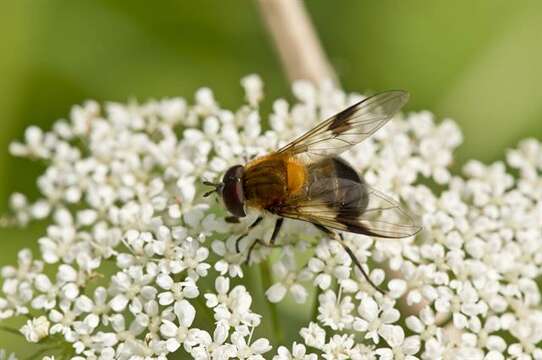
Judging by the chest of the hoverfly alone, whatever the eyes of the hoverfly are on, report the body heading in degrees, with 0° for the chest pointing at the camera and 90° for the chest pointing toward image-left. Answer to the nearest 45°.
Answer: approximately 90°

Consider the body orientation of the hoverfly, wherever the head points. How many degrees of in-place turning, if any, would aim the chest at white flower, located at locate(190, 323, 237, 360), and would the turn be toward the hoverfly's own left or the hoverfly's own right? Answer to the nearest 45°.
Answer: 0° — it already faces it

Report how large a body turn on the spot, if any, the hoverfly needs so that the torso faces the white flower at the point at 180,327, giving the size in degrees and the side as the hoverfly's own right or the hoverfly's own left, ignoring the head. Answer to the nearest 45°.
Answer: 0° — it already faces it

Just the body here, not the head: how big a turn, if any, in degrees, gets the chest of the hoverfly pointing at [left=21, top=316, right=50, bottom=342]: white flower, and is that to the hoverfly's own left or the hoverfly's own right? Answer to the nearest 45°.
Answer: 0° — it already faces it
